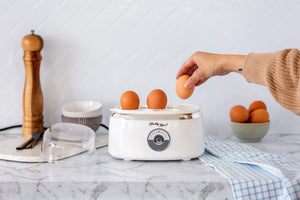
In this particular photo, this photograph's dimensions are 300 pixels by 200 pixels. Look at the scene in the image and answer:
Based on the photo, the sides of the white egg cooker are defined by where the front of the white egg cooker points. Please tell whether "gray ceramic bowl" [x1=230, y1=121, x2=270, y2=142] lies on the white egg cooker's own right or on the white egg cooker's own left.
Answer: on the white egg cooker's own left

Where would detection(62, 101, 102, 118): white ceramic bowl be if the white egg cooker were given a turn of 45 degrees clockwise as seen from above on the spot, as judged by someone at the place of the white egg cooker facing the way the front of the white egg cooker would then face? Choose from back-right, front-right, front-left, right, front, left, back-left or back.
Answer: right

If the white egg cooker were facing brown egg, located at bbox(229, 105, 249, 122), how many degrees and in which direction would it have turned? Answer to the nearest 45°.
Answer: approximately 135° to its left

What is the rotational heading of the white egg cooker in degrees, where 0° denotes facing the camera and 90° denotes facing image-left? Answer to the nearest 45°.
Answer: approximately 0°

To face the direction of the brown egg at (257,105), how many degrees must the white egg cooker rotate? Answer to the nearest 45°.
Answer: approximately 135° to its left

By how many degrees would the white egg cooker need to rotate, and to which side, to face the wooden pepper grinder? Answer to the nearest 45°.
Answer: approximately 135° to its right

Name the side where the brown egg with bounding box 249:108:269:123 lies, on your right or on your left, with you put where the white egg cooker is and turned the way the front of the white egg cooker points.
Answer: on your left
